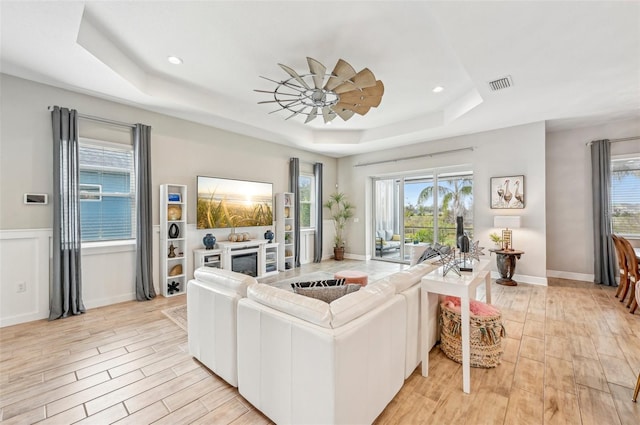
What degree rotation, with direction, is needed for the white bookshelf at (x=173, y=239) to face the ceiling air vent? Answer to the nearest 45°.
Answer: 0° — it already faces it

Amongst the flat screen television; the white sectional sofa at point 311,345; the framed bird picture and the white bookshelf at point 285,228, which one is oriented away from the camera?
the white sectional sofa

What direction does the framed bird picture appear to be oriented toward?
toward the camera

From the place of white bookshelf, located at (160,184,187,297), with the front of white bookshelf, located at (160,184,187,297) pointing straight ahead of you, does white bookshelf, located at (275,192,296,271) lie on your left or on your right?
on your left

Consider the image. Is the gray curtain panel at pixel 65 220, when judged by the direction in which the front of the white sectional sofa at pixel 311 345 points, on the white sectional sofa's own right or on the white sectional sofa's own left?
on the white sectional sofa's own left

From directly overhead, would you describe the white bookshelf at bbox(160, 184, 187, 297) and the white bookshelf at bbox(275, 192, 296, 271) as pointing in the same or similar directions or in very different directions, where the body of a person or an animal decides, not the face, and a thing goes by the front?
same or similar directions

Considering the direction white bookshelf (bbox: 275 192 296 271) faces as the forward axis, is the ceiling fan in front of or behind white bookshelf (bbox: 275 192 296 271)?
in front

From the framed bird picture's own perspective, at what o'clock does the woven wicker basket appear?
The woven wicker basket is roughly at 12 o'clock from the framed bird picture.

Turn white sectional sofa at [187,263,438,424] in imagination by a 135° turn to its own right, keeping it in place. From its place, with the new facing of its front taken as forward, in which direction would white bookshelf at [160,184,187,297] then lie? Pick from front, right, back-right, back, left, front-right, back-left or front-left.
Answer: back

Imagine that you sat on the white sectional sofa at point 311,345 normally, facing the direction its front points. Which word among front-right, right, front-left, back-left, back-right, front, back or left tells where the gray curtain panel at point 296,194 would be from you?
front

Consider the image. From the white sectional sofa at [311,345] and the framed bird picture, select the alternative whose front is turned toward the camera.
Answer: the framed bird picture

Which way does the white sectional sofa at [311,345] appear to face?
away from the camera

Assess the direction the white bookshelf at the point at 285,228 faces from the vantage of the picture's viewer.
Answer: facing the viewer and to the right of the viewer

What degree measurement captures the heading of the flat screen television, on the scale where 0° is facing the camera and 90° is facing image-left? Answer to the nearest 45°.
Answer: approximately 315°

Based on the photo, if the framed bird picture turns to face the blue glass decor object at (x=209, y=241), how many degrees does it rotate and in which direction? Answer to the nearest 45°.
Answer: approximately 45° to its right
